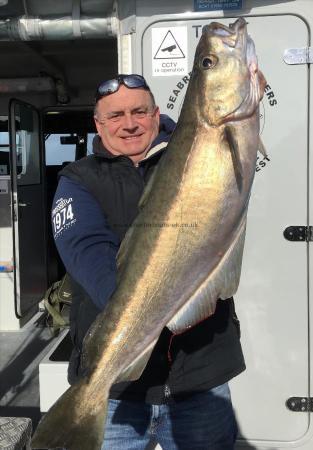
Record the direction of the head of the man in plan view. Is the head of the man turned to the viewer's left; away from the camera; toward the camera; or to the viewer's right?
toward the camera

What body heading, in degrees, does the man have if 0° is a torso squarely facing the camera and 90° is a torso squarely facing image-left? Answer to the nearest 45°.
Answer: approximately 0°
